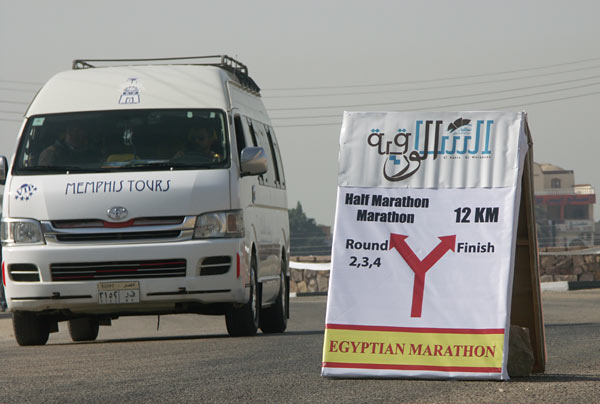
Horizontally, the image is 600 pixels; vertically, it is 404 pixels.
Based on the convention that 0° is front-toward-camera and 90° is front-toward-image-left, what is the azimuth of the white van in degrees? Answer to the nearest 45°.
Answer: approximately 0°

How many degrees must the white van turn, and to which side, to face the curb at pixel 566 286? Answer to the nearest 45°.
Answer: approximately 135° to its left

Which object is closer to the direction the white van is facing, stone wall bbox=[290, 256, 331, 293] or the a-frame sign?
the a-frame sign

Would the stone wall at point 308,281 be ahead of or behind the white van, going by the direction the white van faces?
behind
